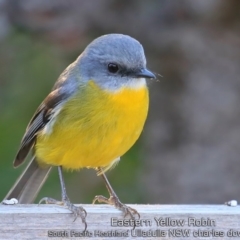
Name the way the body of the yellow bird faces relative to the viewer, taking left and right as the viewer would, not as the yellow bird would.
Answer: facing the viewer and to the right of the viewer
